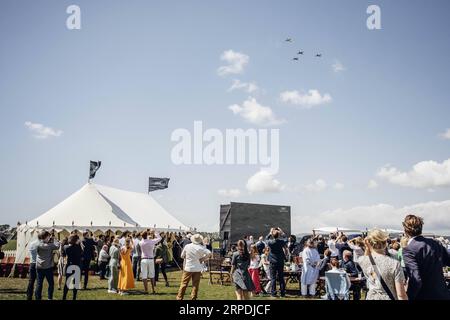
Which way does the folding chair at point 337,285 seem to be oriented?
away from the camera

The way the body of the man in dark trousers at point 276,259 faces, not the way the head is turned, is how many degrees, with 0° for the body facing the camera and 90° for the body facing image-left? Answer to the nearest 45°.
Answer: approximately 180°

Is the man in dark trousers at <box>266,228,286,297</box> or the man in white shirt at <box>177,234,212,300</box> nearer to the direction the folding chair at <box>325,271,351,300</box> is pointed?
the man in dark trousers

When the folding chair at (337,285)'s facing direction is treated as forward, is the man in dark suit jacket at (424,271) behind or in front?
behind

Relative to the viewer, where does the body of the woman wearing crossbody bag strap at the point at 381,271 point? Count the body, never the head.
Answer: away from the camera

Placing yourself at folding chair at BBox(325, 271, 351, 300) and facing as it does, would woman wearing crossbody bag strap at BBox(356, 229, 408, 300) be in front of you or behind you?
behind
